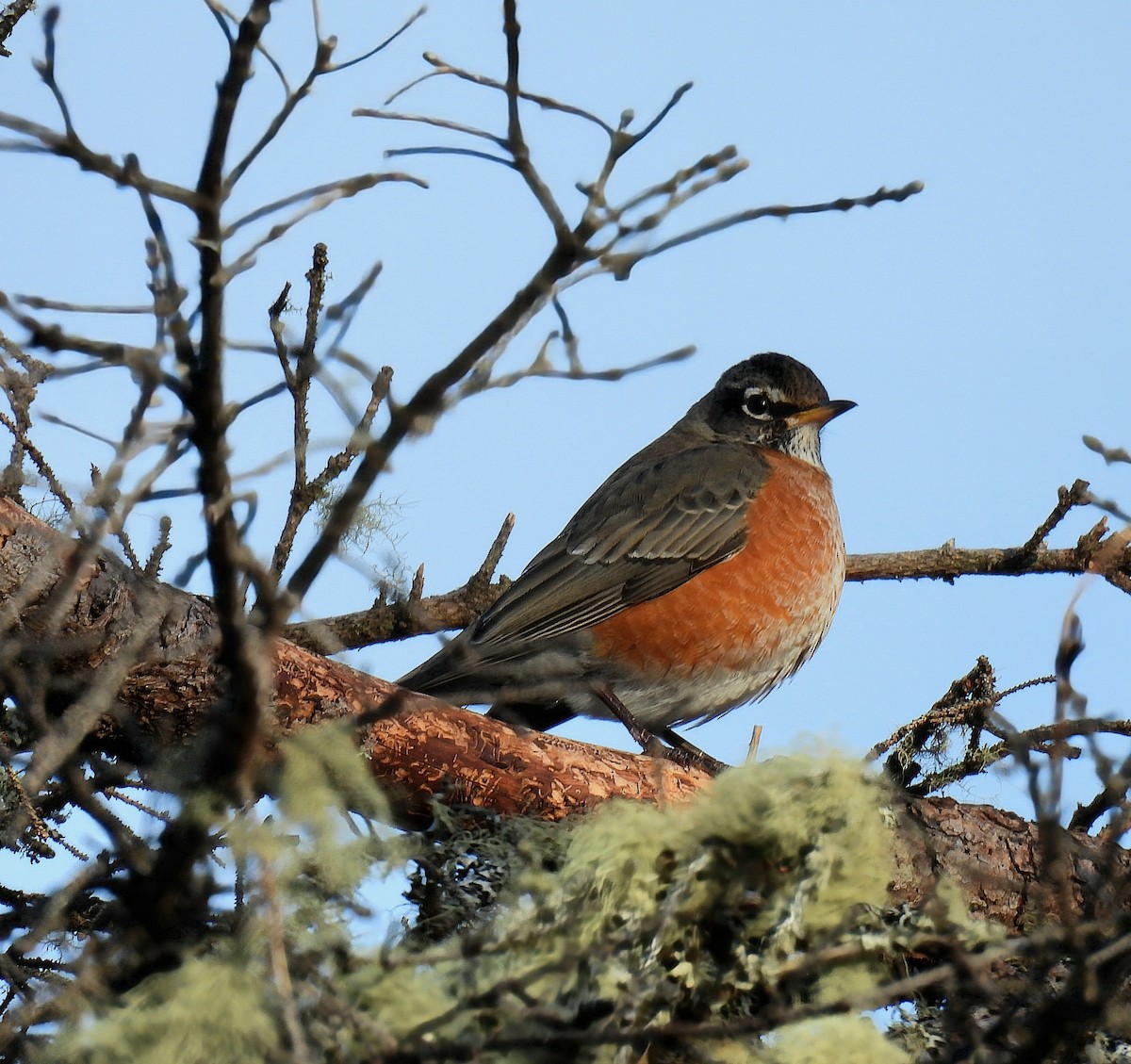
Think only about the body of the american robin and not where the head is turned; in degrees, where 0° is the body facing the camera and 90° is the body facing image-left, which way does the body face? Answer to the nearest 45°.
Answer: approximately 270°

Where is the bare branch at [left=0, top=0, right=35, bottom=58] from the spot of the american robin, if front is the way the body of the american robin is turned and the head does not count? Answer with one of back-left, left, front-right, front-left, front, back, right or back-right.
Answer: back-right

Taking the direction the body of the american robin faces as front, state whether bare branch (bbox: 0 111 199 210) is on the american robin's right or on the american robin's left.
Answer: on the american robin's right
